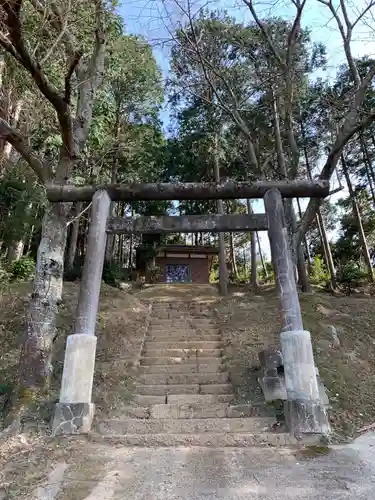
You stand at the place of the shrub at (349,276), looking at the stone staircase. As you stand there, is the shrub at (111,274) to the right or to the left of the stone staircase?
right

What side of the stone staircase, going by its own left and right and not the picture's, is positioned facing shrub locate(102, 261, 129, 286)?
back

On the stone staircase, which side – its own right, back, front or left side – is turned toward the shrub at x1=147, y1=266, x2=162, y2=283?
back

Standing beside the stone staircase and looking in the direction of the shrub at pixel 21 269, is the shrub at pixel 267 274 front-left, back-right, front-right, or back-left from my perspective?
front-right

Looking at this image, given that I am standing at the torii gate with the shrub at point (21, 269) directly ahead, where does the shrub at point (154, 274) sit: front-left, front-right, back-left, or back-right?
front-right

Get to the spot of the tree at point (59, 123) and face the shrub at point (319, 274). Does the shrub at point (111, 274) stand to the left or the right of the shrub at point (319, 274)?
left

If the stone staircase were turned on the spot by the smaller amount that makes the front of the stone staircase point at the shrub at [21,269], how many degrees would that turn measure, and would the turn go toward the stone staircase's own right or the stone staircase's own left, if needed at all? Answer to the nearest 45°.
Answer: approximately 135° to the stone staircase's own right

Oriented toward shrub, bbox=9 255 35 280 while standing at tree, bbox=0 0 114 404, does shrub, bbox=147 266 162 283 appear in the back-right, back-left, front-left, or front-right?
front-right

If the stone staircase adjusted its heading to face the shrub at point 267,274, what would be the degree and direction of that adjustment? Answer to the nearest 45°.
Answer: approximately 180°

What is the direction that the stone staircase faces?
toward the camera
